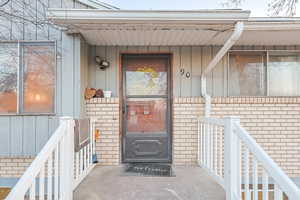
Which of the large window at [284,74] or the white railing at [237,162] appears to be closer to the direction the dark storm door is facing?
the white railing

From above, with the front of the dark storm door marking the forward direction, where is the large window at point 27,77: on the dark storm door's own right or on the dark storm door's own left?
on the dark storm door's own right

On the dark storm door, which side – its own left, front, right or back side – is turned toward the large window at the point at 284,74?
left

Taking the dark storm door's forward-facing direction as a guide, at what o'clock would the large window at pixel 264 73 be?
The large window is roughly at 9 o'clock from the dark storm door.

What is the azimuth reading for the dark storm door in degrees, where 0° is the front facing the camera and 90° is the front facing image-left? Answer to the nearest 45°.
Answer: approximately 0°

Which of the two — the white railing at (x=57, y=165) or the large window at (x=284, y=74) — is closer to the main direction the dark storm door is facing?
the white railing

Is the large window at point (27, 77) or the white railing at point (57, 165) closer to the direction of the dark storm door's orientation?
the white railing
